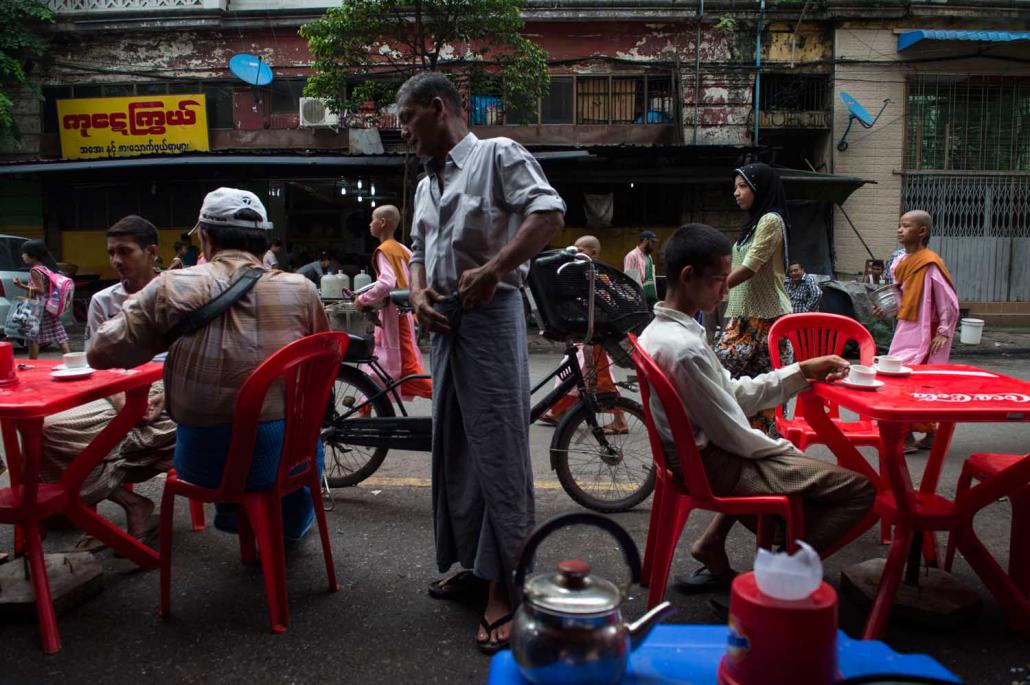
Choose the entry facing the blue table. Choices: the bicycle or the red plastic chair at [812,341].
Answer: the red plastic chair

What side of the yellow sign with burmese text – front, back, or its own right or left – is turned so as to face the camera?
front

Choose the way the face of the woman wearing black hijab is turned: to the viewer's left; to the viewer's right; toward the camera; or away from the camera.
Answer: to the viewer's left

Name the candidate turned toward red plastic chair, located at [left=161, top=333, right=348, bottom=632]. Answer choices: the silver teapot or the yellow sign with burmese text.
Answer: the yellow sign with burmese text

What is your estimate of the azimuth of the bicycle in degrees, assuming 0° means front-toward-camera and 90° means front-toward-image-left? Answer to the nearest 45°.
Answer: approximately 270°

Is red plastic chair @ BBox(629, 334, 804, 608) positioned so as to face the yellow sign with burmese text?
no

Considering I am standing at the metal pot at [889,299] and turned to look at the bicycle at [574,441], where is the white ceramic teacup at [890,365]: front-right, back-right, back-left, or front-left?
front-left

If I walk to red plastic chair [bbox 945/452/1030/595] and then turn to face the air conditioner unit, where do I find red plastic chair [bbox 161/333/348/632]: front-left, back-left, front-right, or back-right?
front-left

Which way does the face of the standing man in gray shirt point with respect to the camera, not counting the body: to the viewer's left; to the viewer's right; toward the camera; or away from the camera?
to the viewer's left

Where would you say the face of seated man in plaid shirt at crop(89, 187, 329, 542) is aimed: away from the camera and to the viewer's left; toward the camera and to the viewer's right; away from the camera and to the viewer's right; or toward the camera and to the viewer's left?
away from the camera and to the viewer's left

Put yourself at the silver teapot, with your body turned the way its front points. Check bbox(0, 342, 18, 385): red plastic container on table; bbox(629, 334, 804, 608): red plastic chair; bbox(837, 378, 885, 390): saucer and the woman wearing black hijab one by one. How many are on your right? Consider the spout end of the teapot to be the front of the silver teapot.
0

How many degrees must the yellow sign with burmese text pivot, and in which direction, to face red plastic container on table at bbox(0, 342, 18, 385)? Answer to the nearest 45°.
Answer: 0° — it already faces it

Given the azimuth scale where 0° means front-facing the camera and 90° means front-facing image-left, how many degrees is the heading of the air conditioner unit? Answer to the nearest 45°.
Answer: approximately 0°

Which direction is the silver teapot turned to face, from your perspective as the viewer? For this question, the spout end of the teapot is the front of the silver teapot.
facing to the right of the viewer

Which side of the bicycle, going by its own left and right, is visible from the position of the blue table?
right

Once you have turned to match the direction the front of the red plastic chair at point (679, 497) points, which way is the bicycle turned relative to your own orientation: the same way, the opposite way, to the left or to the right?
the same way
